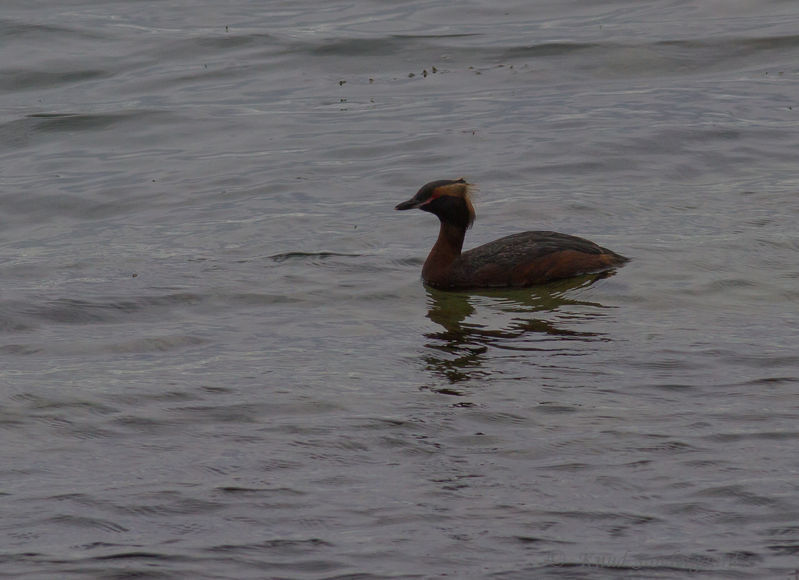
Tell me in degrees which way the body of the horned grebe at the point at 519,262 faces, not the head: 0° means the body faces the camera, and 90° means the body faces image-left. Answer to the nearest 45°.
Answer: approximately 90°
